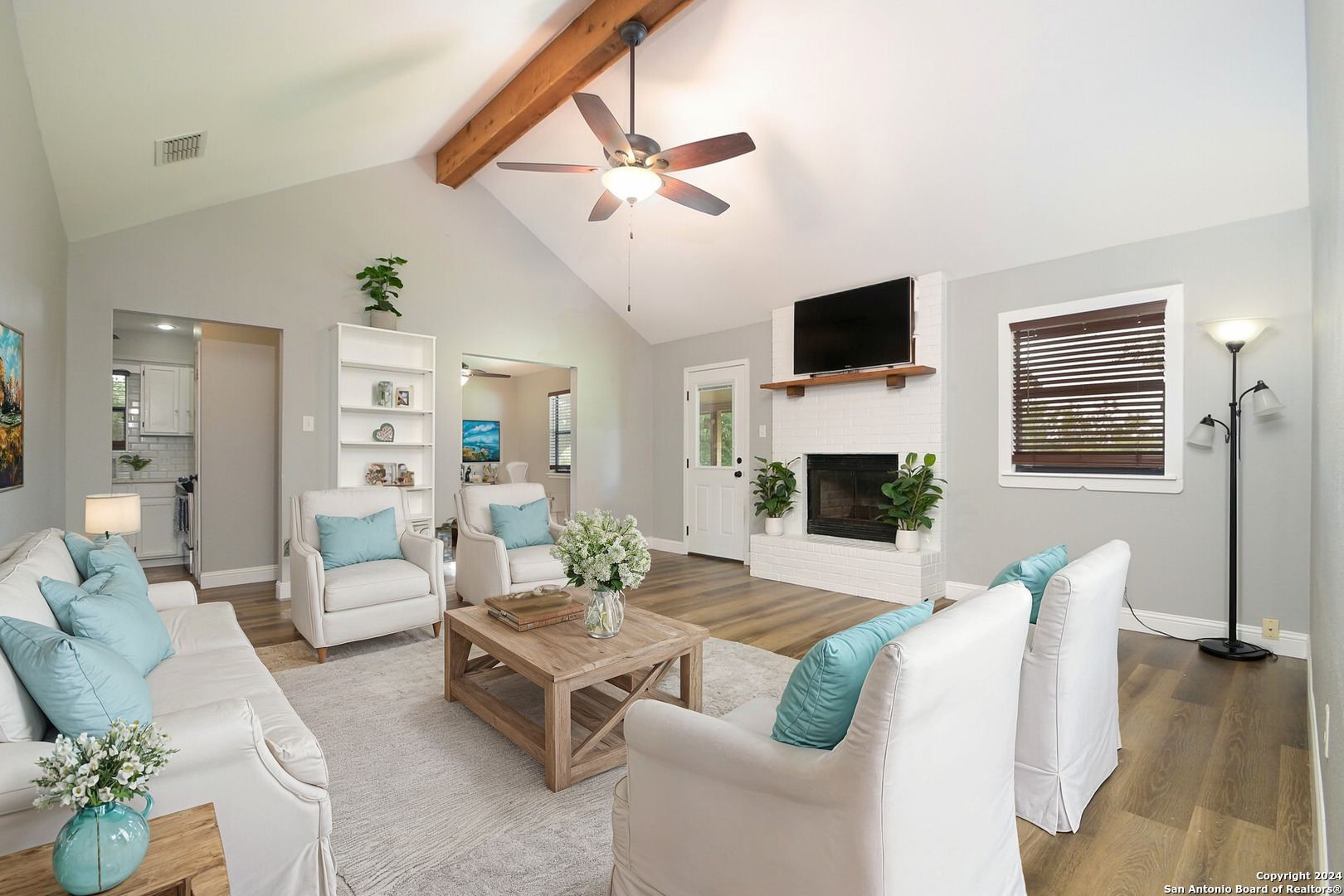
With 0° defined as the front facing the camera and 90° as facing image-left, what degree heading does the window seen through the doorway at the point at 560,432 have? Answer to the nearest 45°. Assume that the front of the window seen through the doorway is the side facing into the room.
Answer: approximately 45°

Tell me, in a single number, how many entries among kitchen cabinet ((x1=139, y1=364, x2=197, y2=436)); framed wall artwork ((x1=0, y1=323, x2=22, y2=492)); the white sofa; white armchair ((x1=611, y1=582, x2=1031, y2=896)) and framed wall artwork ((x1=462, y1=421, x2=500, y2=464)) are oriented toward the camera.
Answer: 2

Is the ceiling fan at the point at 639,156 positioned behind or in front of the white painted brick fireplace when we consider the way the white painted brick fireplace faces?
in front

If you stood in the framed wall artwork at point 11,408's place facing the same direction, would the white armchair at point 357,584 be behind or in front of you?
in front

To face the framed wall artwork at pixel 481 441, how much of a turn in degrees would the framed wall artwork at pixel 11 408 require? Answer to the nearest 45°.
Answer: approximately 45° to its left

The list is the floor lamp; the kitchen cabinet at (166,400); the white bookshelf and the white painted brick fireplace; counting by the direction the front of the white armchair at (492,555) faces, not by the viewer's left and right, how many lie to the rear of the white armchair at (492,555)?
2

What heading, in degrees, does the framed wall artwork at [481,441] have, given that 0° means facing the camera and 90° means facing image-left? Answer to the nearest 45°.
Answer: approximately 0°

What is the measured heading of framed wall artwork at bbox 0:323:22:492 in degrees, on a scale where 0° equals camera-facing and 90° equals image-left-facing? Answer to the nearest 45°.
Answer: approximately 270°

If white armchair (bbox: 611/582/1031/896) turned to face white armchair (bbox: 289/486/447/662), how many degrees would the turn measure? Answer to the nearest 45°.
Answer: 0° — it already faces it

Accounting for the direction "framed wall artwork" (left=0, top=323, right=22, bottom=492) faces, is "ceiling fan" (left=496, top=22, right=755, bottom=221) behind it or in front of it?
in front
